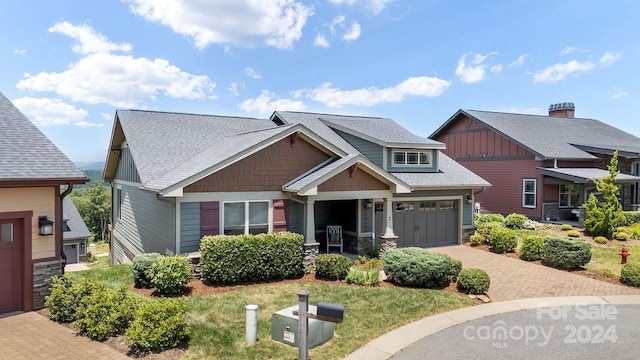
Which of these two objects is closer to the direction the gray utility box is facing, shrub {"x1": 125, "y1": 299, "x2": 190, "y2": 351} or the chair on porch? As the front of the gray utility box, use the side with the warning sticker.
the shrub

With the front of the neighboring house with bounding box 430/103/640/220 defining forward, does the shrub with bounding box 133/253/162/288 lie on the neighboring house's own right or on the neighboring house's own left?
on the neighboring house's own right

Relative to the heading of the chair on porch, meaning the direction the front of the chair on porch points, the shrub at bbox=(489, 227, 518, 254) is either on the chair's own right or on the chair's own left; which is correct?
on the chair's own left

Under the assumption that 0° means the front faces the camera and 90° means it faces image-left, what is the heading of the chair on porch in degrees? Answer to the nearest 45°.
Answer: approximately 0°

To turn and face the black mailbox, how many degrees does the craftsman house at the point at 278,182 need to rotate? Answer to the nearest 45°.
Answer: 0° — it already faces it

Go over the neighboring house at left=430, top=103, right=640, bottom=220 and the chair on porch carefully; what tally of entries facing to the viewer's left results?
0

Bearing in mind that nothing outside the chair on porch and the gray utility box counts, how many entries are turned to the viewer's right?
0

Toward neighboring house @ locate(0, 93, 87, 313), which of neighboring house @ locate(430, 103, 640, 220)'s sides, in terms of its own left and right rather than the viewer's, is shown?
right

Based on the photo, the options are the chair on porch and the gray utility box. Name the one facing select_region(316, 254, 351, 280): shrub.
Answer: the chair on porch

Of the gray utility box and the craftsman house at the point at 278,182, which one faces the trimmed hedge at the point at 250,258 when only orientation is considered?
the craftsman house

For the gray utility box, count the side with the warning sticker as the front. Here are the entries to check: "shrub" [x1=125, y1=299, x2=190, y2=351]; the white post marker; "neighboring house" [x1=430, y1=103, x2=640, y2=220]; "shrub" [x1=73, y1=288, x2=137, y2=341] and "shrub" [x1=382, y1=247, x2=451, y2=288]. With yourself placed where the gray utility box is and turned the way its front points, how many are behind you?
2

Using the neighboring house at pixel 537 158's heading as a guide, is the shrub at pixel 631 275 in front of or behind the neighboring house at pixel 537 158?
in front
